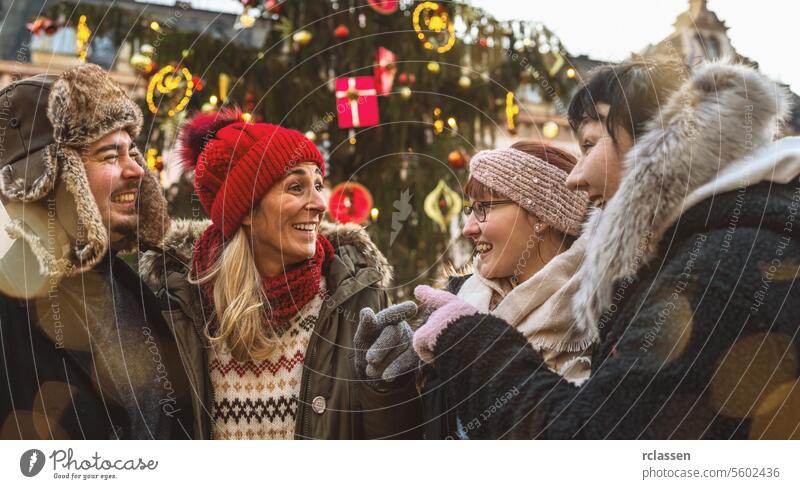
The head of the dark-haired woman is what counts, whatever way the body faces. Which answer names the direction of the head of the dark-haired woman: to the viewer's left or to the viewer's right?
to the viewer's left

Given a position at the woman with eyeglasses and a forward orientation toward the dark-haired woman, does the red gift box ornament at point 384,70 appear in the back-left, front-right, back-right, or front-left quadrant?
back-left

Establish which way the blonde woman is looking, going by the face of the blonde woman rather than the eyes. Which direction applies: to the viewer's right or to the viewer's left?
to the viewer's right

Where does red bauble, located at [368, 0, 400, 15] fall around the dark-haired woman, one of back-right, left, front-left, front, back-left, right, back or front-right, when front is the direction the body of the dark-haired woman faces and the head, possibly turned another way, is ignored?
front-right

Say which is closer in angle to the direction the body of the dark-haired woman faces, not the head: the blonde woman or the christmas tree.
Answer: the blonde woman

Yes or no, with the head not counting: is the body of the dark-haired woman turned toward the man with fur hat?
yes

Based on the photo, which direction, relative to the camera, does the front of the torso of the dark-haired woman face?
to the viewer's left
